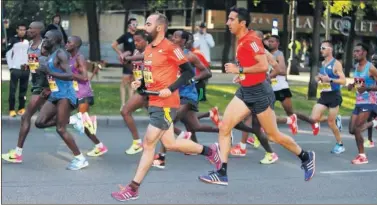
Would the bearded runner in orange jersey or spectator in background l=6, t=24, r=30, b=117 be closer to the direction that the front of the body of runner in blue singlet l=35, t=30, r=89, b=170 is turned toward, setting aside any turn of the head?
the spectator in background

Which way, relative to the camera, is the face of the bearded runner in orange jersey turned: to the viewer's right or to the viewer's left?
to the viewer's left

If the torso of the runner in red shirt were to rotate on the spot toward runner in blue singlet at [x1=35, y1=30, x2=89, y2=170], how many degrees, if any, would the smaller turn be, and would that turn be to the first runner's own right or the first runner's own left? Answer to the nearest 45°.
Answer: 0° — they already face them

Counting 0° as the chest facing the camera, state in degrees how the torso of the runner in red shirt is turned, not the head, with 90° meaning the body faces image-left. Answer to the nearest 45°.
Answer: approximately 90°

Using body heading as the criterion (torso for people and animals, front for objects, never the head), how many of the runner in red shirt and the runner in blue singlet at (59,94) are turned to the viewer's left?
2

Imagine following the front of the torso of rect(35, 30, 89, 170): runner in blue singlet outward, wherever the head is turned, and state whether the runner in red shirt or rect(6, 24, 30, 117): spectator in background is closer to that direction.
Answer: the spectator in background

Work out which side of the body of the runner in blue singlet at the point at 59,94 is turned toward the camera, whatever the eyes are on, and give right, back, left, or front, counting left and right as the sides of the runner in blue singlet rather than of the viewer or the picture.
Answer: left

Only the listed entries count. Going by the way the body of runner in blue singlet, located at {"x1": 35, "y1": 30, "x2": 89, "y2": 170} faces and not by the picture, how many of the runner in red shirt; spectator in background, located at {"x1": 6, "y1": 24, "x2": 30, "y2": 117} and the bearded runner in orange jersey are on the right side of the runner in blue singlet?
1

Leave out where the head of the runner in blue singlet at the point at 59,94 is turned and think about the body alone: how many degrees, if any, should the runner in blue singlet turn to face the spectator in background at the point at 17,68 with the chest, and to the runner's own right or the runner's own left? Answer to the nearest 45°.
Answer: approximately 90° to the runner's own right

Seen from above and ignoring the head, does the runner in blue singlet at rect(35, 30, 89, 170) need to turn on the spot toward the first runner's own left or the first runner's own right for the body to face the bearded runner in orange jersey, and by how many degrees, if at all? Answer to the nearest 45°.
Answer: approximately 135° to the first runner's own left

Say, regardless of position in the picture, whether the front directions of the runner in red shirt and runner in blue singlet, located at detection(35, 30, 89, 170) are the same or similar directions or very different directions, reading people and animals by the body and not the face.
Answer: same or similar directions

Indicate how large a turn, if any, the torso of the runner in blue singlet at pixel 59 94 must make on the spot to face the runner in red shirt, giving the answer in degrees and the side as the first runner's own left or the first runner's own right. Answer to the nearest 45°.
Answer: approximately 135° to the first runner's own left

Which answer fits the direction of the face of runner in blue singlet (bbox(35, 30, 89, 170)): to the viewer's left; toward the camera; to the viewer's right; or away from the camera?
to the viewer's left

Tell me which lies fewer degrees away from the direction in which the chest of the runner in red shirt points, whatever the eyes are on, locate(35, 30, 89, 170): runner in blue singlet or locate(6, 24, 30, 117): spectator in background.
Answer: the runner in blue singlet

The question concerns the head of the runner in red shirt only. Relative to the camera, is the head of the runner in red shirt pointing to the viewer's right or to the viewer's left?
to the viewer's left
